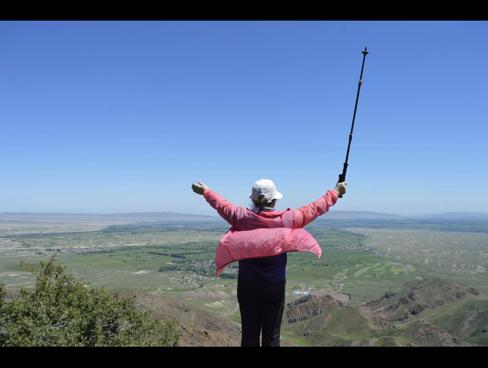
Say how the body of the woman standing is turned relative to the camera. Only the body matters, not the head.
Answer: away from the camera
